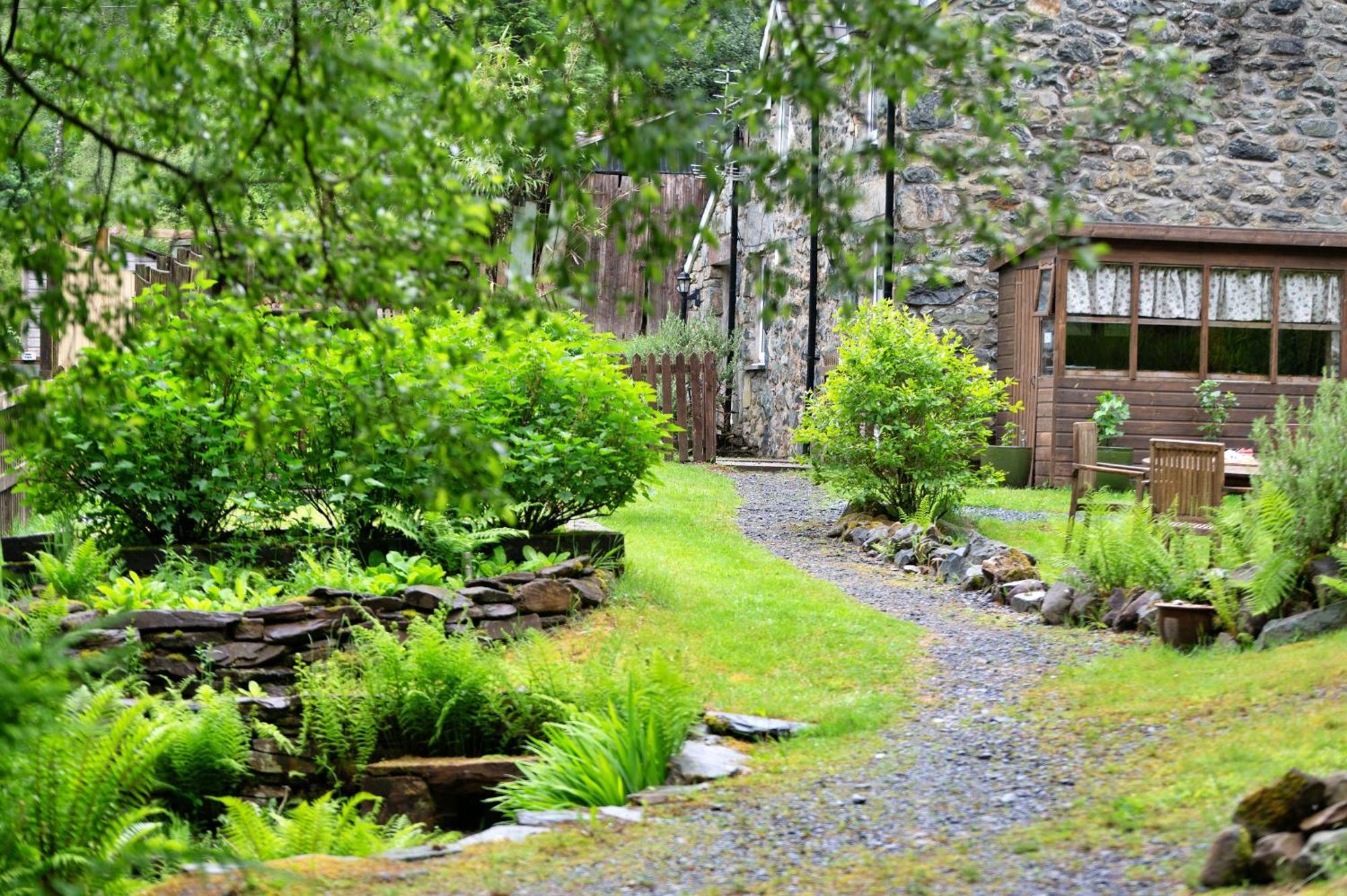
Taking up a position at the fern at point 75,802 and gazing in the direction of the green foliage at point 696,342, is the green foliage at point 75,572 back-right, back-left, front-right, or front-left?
front-left

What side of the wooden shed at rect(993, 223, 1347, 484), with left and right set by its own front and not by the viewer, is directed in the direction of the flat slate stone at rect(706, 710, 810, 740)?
front

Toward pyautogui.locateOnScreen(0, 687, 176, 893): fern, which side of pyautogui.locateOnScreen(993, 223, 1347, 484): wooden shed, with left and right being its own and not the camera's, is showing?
front

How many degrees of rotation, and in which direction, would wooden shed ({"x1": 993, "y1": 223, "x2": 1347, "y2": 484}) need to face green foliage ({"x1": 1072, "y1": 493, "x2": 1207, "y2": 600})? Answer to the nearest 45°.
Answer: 0° — it already faces it

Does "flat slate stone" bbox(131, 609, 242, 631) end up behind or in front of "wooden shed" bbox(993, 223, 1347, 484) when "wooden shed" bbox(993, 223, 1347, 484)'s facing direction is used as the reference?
in front

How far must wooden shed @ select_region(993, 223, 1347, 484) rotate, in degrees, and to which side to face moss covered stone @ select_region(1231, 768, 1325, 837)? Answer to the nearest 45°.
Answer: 0° — it already faces it

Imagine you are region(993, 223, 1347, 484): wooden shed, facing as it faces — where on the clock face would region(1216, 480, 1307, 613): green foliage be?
The green foliage is roughly at 12 o'clock from the wooden shed.

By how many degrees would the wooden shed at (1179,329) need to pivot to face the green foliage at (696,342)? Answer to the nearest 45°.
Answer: approximately 135° to its right

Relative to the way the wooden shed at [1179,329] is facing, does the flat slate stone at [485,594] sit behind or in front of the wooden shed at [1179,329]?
in front

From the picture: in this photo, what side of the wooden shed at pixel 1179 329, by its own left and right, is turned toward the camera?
front
